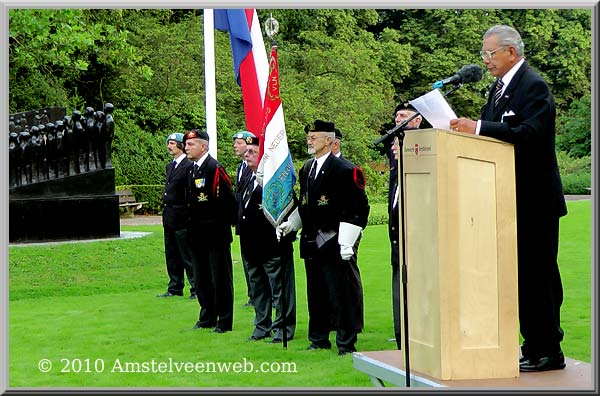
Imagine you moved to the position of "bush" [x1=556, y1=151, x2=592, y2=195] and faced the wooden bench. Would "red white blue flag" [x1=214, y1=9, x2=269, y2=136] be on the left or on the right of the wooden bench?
left

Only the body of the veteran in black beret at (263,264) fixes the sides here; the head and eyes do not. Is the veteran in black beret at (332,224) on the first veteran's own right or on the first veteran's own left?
on the first veteran's own left

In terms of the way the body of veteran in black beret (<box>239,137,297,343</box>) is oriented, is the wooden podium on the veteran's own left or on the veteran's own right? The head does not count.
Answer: on the veteran's own left

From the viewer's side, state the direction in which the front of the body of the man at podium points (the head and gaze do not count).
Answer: to the viewer's left

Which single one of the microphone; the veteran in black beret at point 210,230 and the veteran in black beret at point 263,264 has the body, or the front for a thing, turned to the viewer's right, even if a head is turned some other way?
the microphone

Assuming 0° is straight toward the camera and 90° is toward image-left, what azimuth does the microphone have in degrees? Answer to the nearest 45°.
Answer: approximately 270°

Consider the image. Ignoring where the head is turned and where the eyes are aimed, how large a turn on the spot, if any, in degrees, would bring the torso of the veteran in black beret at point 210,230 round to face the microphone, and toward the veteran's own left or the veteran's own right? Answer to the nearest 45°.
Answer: approximately 45° to the veteran's own left

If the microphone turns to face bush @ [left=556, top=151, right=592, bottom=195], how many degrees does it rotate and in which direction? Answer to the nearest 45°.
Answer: approximately 90° to its left

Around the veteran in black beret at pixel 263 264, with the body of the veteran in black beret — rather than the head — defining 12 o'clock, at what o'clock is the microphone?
The microphone is roughly at 10 o'clock from the veteran in black beret.

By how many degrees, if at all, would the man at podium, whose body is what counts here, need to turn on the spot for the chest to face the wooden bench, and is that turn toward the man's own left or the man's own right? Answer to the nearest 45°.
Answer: approximately 45° to the man's own right

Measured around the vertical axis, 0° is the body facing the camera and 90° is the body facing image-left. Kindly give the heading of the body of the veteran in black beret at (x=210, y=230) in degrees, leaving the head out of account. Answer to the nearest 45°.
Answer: approximately 45°

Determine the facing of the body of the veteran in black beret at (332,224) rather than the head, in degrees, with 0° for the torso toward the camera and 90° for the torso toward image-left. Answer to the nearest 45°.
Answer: approximately 45°

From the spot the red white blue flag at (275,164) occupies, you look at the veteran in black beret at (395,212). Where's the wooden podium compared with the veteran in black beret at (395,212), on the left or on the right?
right
